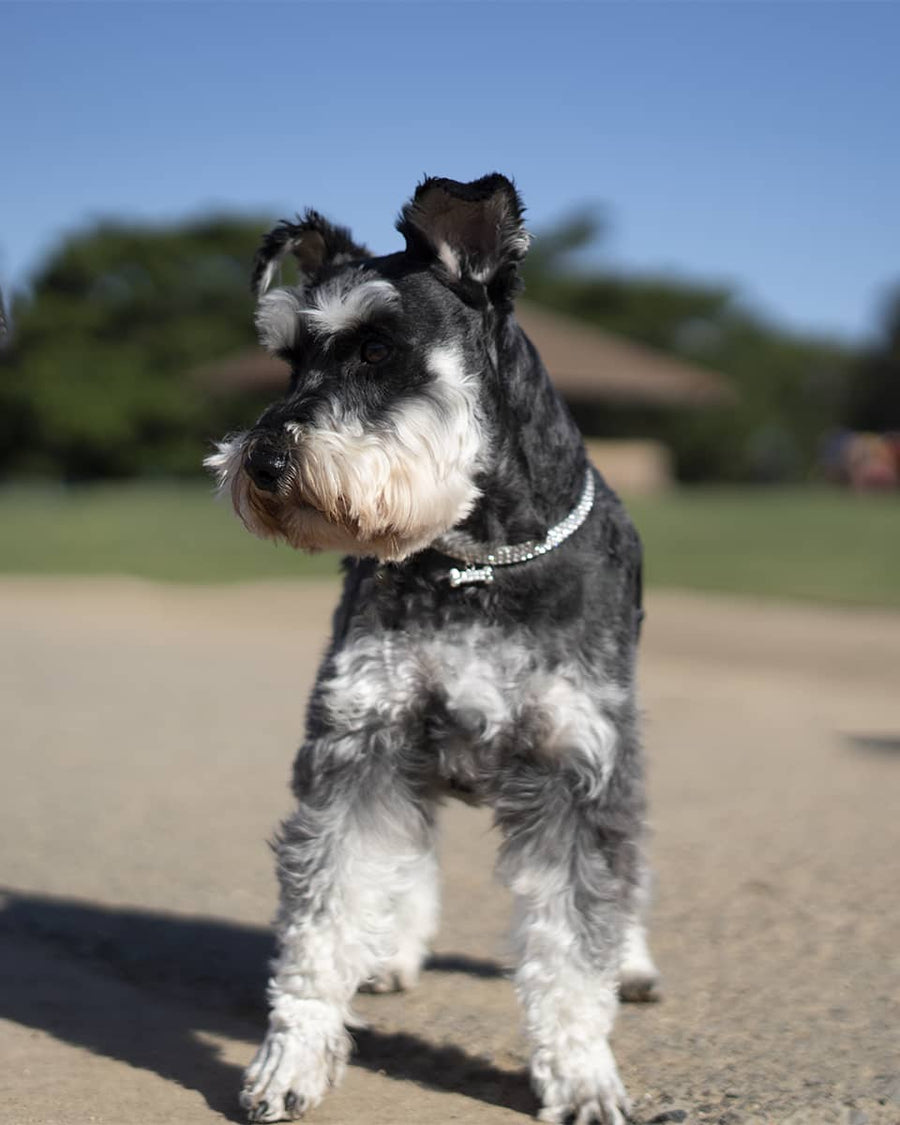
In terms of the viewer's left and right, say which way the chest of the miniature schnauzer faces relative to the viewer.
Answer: facing the viewer
